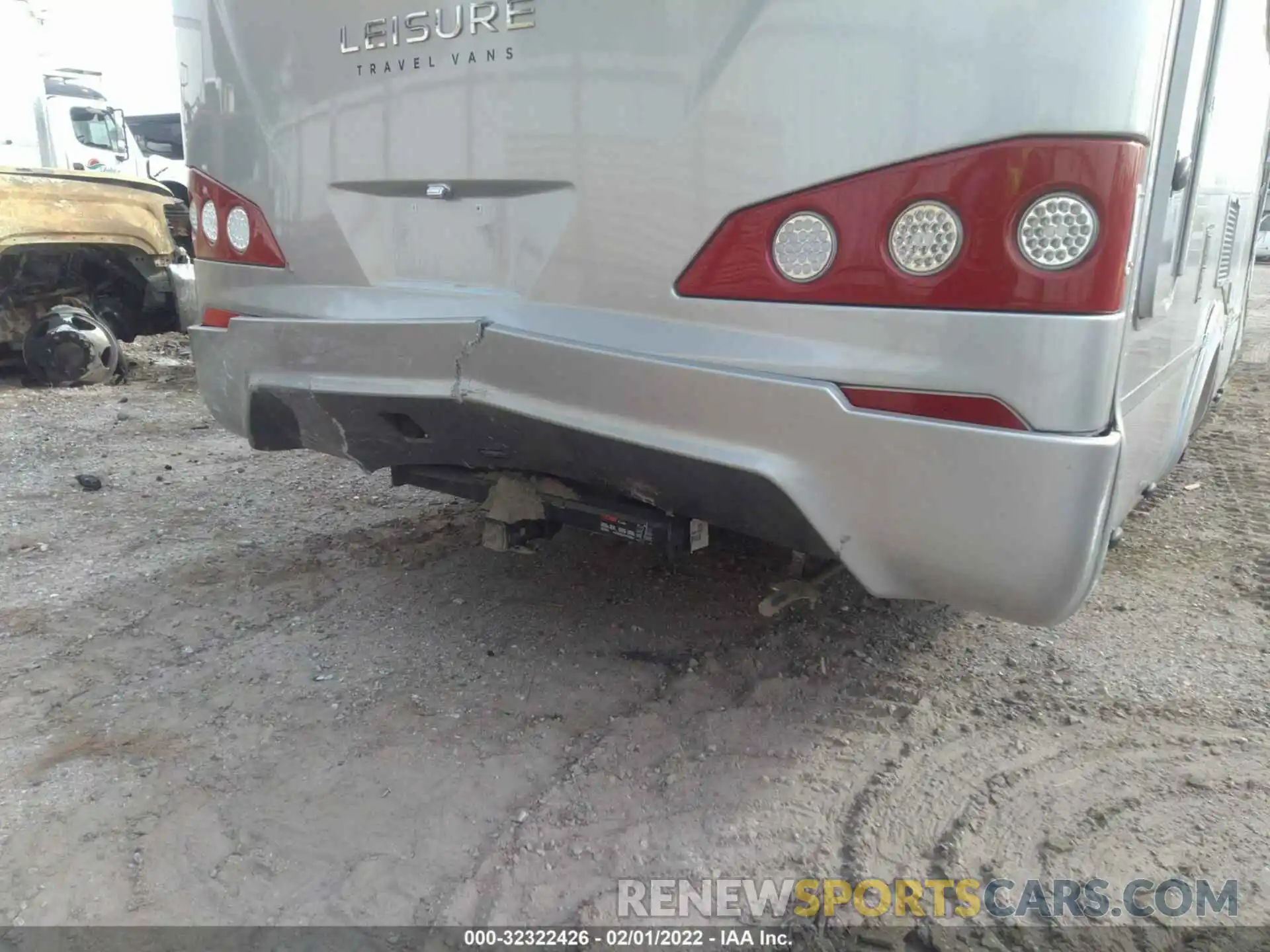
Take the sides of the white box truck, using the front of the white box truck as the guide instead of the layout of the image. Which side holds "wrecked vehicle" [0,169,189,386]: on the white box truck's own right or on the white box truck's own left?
on the white box truck's own right

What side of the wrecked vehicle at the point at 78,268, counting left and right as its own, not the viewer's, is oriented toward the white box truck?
left

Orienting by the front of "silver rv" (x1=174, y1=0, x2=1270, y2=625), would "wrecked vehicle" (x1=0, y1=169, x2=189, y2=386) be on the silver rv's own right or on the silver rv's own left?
on the silver rv's own left

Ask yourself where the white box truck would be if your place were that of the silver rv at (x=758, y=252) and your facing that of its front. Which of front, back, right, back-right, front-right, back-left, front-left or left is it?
left

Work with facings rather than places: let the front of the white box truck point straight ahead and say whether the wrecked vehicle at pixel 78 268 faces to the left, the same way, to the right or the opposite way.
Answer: the same way

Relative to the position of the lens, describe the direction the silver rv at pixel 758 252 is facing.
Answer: facing away from the viewer and to the right of the viewer

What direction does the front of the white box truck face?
to the viewer's right

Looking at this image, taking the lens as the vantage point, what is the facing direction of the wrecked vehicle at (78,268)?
facing to the right of the viewer

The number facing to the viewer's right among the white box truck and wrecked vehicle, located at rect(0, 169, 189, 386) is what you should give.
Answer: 2

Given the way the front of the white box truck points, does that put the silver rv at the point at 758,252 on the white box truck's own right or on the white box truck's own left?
on the white box truck's own right
